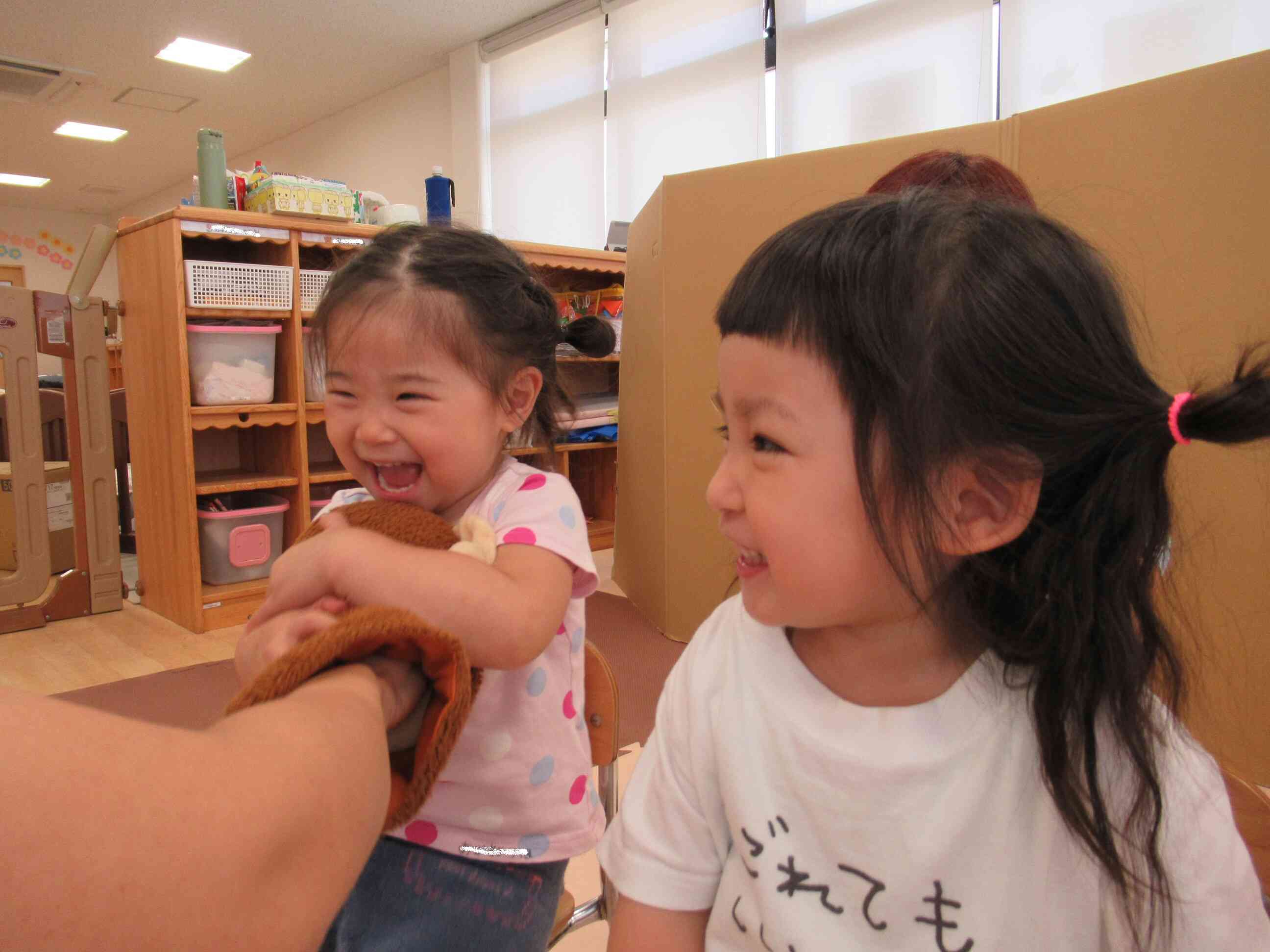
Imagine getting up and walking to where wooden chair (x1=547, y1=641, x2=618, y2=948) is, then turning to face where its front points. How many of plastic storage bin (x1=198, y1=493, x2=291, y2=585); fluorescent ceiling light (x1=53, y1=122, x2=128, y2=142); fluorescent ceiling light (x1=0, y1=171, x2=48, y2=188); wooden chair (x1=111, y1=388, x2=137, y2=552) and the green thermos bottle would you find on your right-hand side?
5

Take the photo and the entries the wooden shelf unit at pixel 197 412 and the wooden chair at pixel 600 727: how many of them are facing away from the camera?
0

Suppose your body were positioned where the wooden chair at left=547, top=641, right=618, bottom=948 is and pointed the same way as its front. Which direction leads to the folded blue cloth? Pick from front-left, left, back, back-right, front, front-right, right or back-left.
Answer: back-right

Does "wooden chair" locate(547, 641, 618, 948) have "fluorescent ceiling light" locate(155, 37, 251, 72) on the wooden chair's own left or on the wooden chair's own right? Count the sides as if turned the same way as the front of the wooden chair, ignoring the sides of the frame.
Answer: on the wooden chair's own right

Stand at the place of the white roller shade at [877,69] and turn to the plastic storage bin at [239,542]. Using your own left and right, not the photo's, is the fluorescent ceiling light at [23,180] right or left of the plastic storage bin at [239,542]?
right

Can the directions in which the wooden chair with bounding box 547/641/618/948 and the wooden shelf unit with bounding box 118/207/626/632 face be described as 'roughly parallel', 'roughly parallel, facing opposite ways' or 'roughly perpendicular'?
roughly perpendicular

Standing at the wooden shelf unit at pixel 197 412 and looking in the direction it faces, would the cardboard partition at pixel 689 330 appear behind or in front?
in front

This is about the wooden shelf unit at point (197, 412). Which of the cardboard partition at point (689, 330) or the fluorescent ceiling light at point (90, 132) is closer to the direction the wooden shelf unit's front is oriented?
the cardboard partition

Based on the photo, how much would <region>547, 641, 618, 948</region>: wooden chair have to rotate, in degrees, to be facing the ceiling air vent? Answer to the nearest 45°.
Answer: approximately 90° to its right

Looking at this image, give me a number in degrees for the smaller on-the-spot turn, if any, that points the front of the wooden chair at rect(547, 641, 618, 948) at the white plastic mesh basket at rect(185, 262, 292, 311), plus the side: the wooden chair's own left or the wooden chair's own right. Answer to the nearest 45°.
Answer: approximately 90° to the wooden chair's own right

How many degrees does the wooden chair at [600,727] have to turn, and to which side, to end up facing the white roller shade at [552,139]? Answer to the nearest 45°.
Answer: approximately 135° to its right

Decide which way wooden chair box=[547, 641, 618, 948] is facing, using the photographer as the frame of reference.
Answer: facing the viewer and to the left of the viewer

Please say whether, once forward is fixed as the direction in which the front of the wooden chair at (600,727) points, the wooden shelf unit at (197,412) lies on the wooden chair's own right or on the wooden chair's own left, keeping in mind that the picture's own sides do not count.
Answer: on the wooden chair's own right

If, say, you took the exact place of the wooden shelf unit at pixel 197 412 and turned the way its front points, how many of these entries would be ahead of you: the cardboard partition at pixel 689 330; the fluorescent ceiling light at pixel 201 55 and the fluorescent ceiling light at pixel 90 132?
1

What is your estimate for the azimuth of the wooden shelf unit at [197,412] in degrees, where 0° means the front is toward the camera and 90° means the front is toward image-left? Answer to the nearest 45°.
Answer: approximately 315°
